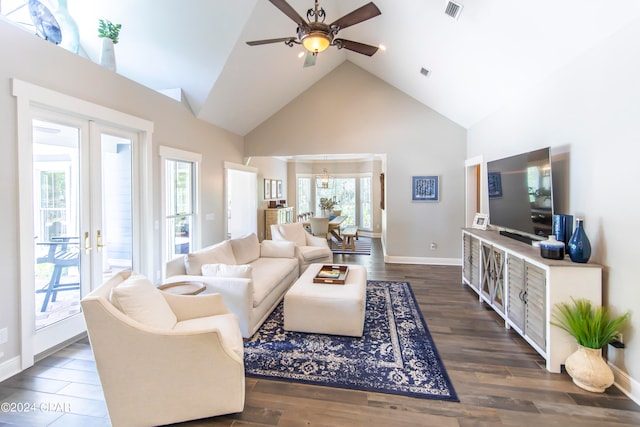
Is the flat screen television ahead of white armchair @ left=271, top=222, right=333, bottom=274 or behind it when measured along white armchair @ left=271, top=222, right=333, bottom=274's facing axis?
ahead

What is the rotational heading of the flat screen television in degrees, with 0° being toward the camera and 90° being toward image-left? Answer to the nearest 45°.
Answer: approximately 45°

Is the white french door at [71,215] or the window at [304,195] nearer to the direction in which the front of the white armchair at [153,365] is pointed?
the window

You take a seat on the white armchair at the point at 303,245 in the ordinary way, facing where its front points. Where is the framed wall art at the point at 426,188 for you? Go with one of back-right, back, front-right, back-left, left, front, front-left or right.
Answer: front-left

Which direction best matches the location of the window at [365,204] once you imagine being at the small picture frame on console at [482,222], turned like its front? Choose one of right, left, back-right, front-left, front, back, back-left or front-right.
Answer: right

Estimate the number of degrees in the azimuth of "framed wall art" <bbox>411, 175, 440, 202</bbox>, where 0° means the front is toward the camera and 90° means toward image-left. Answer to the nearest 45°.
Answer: approximately 0°

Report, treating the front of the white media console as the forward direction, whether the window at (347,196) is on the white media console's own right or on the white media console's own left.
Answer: on the white media console's own right

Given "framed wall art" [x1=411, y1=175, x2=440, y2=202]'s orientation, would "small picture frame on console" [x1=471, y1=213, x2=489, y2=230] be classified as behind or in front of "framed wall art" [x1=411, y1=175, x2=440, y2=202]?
in front

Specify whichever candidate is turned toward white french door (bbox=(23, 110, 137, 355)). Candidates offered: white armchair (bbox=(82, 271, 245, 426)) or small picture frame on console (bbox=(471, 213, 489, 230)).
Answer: the small picture frame on console

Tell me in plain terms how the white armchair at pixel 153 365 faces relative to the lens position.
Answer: facing to the right of the viewer

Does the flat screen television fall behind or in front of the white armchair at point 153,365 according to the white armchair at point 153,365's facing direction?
in front
